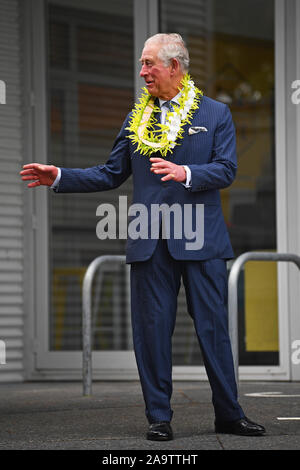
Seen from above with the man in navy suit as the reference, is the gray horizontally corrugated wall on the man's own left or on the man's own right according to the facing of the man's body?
on the man's own right

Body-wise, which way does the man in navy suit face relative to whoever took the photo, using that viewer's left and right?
facing the viewer and to the left of the viewer

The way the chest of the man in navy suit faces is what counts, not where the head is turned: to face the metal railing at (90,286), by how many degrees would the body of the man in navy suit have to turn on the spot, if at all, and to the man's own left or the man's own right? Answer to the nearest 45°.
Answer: approximately 135° to the man's own right

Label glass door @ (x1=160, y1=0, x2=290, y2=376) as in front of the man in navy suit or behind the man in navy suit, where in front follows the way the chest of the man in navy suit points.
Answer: behind

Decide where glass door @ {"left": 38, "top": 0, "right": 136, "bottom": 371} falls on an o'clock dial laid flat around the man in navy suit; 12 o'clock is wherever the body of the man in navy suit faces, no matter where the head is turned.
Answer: The glass door is roughly at 4 o'clock from the man in navy suit.

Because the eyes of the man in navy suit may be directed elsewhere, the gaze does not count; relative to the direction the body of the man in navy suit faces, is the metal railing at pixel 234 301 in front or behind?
behind

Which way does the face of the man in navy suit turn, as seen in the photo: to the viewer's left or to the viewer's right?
to the viewer's left
